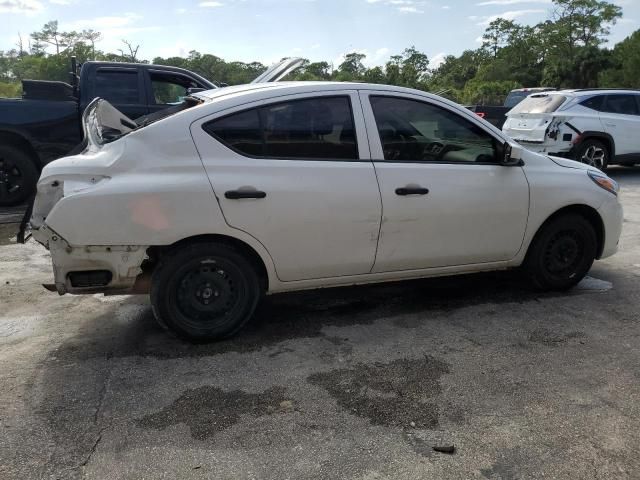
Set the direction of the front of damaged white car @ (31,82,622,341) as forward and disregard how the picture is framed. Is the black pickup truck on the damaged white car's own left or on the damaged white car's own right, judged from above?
on the damaged white car's own left

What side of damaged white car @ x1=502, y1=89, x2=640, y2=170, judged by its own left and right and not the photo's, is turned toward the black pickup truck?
back

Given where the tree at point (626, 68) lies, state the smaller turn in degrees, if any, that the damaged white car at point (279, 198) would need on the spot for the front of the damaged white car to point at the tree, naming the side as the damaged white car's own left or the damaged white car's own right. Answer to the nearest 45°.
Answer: approximately 45° to the damaged white car's own left

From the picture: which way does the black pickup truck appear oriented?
to the viewer's right

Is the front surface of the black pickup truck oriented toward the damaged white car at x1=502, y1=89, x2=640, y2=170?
yes

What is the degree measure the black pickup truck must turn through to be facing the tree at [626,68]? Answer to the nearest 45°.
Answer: approximately 45° to its left

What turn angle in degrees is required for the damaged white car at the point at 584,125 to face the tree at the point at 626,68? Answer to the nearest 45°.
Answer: approximately 45° to its left

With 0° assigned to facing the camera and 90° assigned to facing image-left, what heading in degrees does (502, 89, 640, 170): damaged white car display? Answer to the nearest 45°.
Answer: approximately 225°

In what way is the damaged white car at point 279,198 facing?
to the viewer's right

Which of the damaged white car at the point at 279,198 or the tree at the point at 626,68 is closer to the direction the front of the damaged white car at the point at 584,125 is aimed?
the tree
